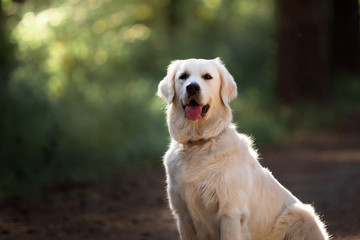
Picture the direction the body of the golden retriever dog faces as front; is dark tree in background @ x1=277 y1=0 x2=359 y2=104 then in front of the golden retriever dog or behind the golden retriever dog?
behind

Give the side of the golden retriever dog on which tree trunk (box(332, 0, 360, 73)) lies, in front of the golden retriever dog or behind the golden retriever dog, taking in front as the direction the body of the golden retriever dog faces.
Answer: behind

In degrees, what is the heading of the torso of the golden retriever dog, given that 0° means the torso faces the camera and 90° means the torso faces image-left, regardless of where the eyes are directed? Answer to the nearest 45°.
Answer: approximately 45°
